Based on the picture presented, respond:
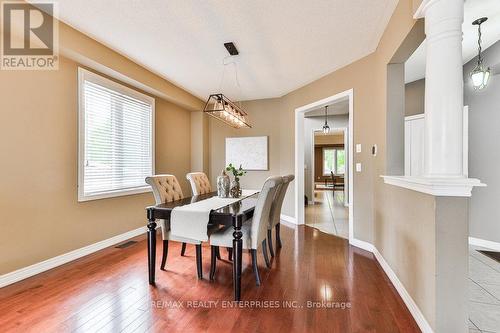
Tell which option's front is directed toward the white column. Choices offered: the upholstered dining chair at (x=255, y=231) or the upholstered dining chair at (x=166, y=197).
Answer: the upholstered dining chair at (x=166, y=197)

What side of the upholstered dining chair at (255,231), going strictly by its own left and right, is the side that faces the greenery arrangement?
right

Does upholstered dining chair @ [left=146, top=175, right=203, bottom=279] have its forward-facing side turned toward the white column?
yes

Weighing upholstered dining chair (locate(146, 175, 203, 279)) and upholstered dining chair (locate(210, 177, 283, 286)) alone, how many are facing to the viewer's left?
1

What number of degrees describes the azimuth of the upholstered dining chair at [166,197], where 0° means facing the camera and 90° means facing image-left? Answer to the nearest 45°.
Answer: approximately 315°

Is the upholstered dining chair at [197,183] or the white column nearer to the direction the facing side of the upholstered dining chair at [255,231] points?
the upholstered dining chair

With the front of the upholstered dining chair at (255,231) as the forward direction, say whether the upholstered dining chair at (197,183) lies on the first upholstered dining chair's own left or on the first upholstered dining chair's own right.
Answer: on the first upholstered dining chair's own right

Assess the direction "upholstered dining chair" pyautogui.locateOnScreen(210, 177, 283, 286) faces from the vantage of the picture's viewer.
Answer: facing to the left of the viewer

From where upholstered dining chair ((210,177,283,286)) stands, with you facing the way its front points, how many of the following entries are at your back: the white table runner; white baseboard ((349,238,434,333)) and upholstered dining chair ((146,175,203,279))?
1

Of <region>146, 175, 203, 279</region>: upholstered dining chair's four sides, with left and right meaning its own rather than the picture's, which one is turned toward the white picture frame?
left

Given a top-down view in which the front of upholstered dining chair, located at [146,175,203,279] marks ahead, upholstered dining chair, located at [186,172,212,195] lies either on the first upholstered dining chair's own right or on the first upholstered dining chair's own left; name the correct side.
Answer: on the first upholstered dining chair's own left
